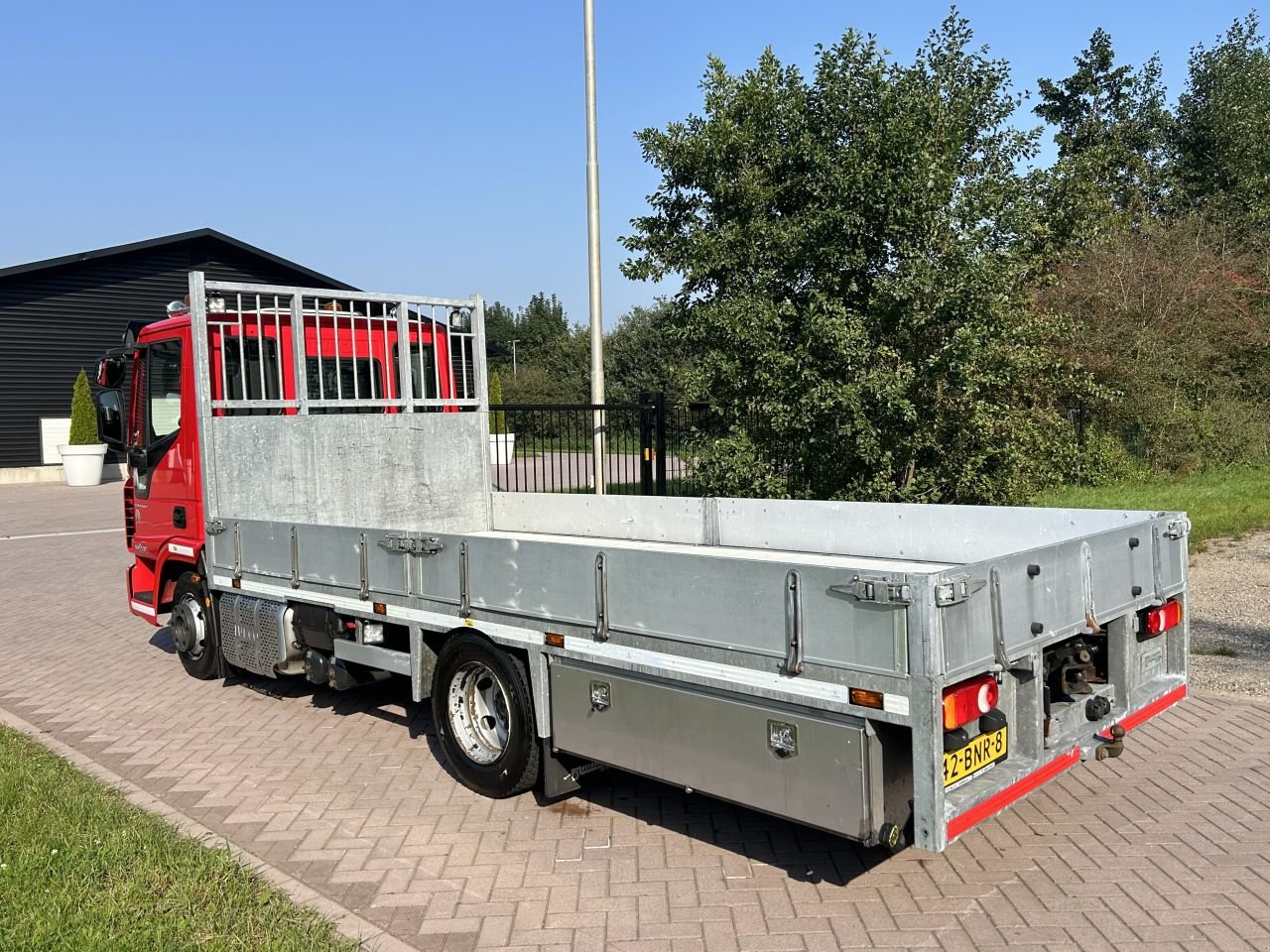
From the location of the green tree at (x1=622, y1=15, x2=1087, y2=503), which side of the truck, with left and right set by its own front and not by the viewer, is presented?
right

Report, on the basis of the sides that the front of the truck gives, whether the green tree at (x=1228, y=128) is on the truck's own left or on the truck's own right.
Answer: on the truck's own right

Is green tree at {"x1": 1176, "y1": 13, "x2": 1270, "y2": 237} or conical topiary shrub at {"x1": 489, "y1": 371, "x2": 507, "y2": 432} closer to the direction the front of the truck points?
the conical topiary shrub

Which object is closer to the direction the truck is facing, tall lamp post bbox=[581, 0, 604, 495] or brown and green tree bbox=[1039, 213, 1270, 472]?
the tall lamp post

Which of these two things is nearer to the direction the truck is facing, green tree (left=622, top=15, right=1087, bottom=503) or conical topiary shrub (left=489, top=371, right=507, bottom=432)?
the conical topiary shrub

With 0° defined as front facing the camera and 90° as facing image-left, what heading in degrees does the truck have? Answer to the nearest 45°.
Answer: approximately 135°

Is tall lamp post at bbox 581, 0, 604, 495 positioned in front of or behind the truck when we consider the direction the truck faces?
in front

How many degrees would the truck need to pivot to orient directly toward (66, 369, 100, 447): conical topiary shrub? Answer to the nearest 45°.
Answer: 0° — it already faces it

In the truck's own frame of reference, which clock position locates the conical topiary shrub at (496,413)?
The conical topiary shrub is roughly at 1 o'clock from the truck.

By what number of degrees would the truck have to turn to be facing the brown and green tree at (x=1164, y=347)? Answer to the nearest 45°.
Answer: approximately 90° to its right

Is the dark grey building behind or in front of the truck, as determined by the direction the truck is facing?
in front
